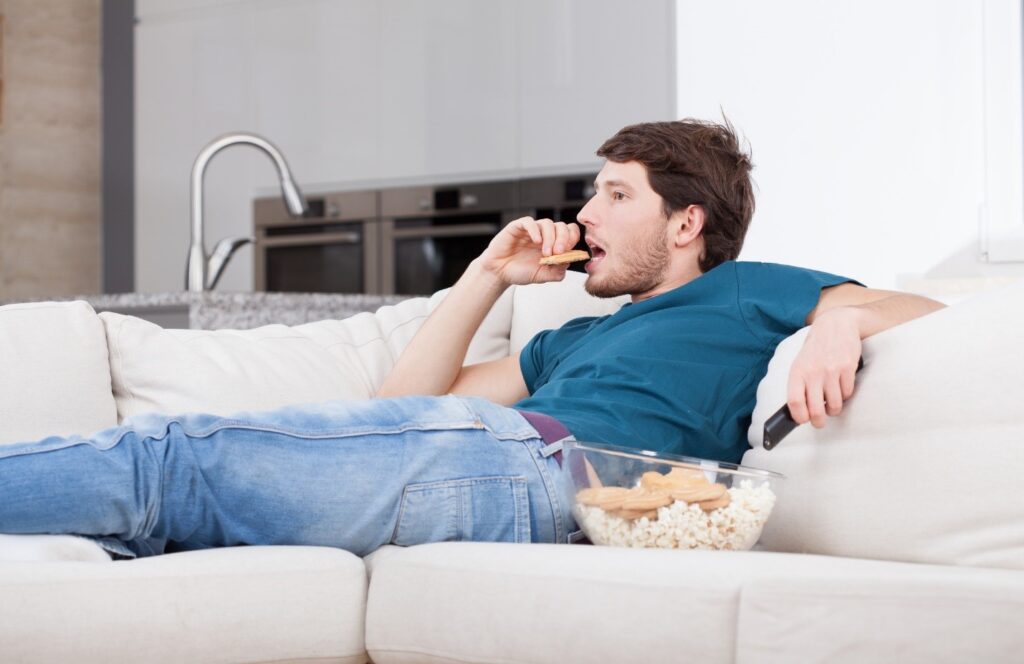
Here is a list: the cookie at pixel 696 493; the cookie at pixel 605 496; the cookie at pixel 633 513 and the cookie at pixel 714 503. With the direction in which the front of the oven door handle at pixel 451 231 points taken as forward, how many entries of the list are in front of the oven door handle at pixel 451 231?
4

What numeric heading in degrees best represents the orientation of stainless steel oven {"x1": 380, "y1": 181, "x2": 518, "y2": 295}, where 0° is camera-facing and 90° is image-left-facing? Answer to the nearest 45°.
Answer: approximately 0°

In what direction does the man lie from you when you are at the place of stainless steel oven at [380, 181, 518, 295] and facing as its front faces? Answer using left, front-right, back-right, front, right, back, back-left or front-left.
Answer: front

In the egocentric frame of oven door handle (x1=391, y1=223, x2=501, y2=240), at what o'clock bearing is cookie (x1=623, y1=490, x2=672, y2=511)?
The cookie is roughly at 12 o'clock from the oven door handle.

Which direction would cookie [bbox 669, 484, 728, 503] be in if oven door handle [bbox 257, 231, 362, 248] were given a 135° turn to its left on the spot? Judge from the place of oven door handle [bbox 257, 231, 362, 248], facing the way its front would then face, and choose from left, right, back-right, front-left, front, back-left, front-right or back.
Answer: back-right

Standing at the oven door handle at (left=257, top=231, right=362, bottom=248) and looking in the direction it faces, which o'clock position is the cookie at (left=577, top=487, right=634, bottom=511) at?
The cookie is roughly at 12 o'clock from the oven door handle.

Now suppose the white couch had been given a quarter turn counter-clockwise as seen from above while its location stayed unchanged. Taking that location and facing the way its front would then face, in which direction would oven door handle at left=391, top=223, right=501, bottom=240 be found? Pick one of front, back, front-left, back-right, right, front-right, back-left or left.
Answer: left

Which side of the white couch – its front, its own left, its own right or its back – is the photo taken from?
front

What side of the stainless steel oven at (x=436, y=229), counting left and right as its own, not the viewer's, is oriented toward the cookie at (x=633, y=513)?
front

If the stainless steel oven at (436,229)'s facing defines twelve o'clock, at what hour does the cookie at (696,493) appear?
The cookie is roughly at 12 o'clock from the stainless steel oven.

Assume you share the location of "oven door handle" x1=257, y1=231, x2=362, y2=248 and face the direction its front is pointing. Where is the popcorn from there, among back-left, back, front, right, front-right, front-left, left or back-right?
front

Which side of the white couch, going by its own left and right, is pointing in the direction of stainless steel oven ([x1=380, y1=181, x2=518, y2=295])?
back

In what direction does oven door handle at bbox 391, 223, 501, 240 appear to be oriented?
toward the camera

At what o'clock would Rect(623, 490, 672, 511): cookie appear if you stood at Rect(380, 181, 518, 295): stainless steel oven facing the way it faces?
The cookie is roughly at 12 o'clock from the stainless steel oven.

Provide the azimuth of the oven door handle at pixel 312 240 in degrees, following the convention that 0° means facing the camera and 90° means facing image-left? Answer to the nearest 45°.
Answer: approximately 0°
